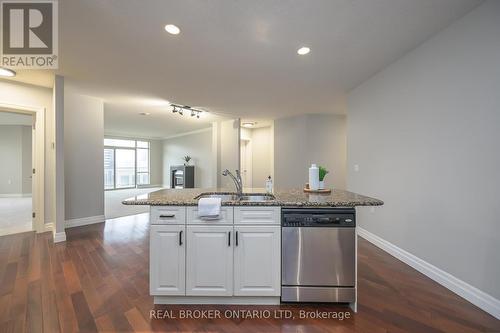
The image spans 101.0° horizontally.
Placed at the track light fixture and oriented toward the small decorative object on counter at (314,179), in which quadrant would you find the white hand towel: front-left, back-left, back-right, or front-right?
front-right

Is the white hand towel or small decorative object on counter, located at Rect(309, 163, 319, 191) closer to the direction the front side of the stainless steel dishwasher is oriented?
the white hand towel

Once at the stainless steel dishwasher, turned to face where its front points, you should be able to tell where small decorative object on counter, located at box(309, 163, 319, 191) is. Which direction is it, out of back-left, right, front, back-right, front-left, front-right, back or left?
back

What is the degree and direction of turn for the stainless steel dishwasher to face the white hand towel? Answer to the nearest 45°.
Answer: approximately 90° to its right

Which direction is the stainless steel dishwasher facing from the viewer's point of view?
toward the camera

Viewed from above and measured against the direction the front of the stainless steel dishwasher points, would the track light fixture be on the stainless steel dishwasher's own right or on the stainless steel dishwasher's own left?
on the stainless steel dishwasher's own right

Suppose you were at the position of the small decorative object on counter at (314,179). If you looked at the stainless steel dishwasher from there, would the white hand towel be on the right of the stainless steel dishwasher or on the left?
right

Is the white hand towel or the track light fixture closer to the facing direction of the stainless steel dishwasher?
the white hand towel
